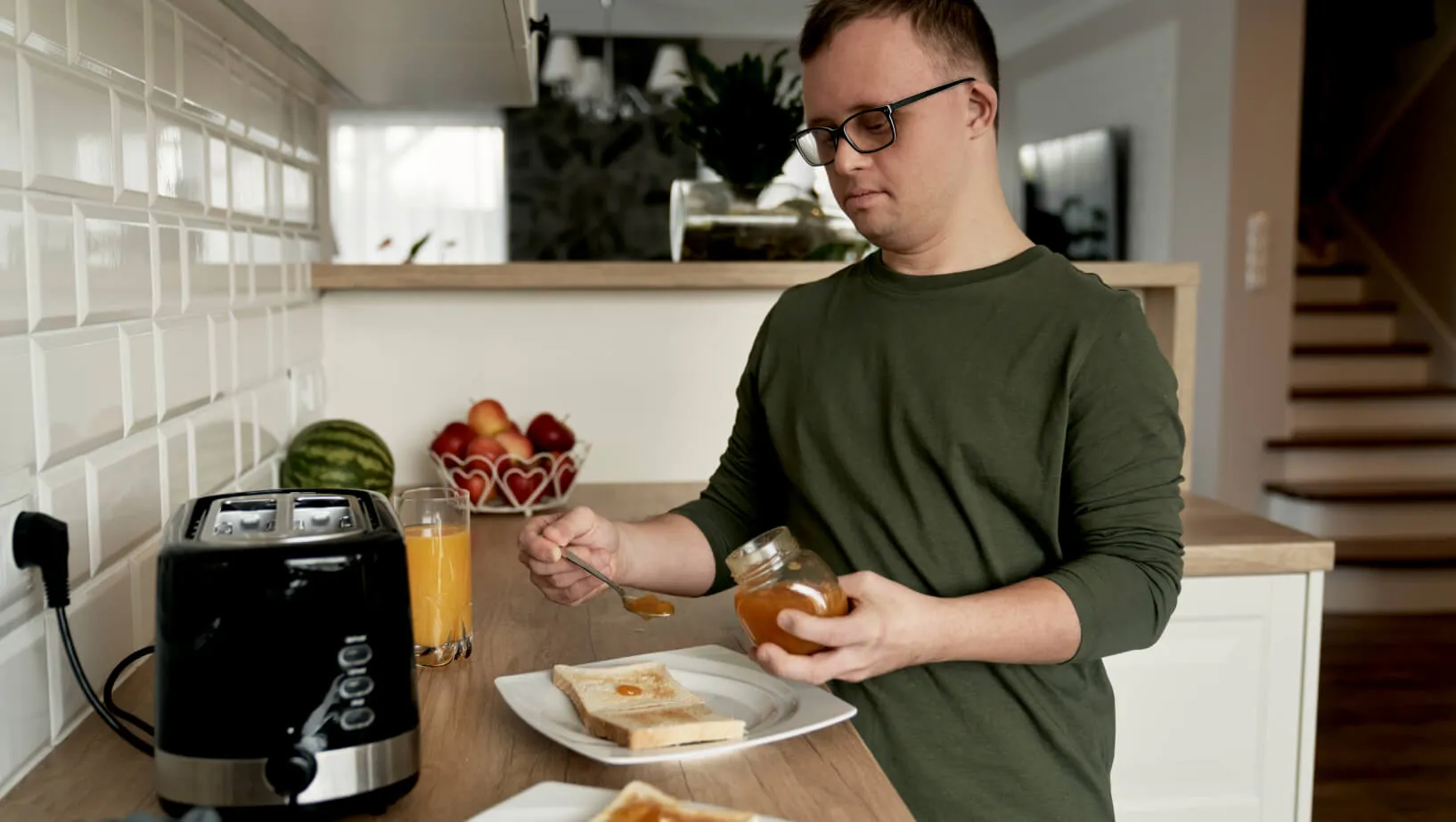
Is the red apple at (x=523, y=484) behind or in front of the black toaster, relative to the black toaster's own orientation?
behind

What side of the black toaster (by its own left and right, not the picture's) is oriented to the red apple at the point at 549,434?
back

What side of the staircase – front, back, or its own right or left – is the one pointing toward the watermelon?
front

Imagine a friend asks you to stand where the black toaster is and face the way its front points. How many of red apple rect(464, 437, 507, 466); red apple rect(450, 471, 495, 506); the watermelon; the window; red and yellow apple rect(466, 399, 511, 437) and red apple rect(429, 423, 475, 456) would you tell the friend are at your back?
6

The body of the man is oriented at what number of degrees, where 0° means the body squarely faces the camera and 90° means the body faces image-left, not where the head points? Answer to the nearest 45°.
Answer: approximately 45°

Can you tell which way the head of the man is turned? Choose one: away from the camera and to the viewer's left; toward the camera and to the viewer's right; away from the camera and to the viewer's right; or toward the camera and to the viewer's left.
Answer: toward the camera and to the viewer's left

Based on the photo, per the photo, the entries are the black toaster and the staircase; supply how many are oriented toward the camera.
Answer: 2

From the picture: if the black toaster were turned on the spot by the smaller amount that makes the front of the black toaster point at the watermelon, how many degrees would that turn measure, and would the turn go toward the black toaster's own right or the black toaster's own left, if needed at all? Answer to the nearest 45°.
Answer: approximately 180°

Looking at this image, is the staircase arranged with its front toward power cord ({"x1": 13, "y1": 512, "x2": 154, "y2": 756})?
yes

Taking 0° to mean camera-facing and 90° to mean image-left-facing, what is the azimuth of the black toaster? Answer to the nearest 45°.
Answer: approximately 0°

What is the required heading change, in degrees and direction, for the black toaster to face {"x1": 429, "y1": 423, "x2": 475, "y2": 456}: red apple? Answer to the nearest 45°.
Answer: approximately 180°

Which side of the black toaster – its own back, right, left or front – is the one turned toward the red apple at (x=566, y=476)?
back

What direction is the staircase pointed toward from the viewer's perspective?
toward the camera

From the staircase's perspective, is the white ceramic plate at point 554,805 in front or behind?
in front
